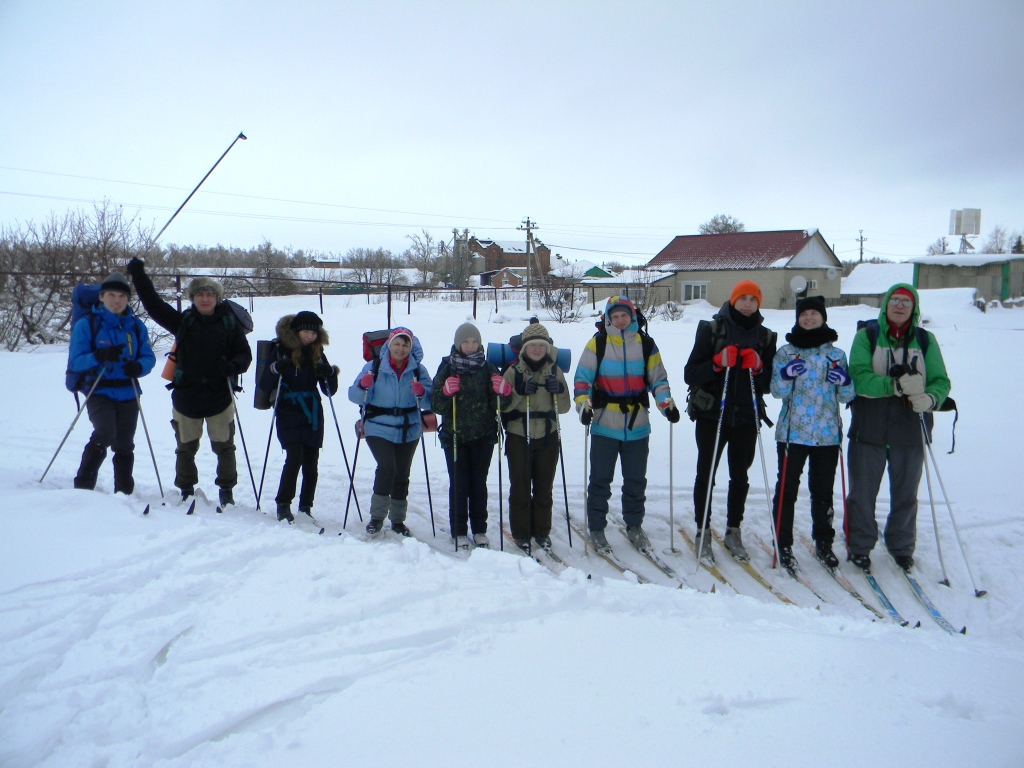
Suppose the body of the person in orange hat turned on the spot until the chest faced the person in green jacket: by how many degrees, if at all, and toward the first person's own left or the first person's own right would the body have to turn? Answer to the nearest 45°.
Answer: approximately 90° to the first person's own left

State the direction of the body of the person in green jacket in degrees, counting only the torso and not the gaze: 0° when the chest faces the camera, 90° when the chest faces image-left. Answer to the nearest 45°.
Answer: approximately 0°

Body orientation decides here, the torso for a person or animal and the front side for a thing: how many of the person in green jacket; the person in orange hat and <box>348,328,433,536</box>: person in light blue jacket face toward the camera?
3

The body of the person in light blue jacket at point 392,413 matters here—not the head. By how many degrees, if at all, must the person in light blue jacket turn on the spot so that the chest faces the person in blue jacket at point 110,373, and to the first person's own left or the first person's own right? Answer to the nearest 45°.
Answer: approximately 90° to the first person's own right

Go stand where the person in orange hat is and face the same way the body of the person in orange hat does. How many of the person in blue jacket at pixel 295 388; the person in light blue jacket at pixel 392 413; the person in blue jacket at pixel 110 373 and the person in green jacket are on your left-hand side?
1
